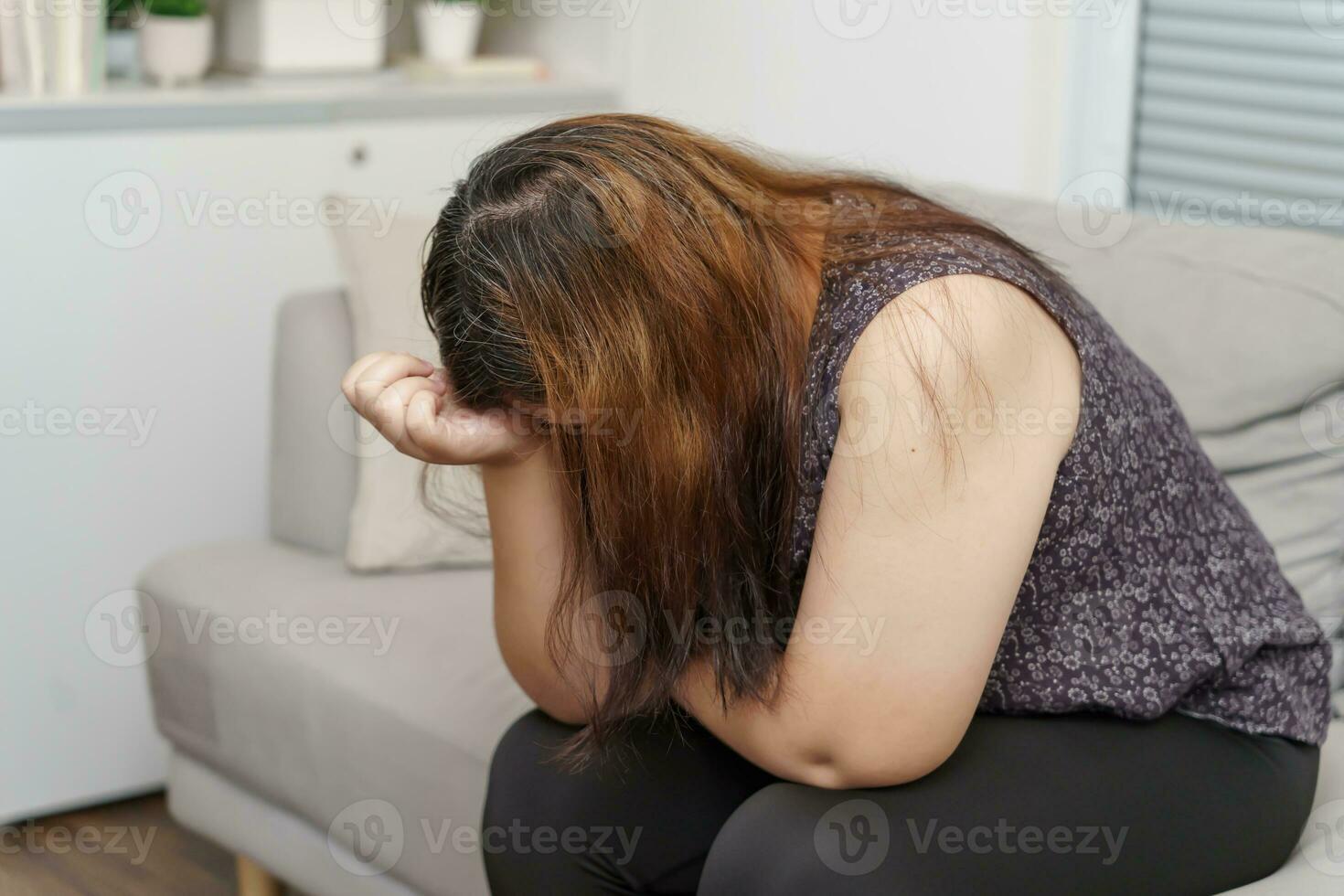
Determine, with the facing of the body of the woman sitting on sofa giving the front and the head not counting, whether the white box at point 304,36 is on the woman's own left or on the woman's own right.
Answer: on the woman's own right

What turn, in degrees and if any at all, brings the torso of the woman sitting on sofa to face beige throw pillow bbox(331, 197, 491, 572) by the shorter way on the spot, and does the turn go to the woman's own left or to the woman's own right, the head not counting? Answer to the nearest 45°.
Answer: approximately 90° to the woman's own right

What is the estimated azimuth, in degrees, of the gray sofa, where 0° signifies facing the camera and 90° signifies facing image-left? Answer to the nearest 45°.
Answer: approximately 45°

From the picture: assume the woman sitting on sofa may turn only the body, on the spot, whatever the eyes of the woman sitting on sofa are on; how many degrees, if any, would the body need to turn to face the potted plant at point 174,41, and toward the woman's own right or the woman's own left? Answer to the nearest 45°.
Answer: approximately 90° to the woman's own right

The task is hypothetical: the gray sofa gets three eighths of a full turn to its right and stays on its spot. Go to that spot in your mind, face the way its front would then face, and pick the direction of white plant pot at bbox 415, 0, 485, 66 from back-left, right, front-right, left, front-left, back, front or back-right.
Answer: front

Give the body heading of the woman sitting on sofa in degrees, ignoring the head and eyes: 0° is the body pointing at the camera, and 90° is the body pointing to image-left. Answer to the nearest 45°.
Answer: approximately 45°

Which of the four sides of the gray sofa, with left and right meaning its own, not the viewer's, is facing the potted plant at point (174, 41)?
right
